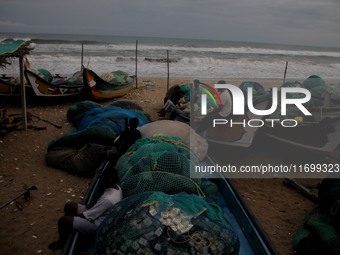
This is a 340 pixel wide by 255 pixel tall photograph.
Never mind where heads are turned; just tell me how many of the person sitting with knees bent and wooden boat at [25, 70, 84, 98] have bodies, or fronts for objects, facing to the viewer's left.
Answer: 2

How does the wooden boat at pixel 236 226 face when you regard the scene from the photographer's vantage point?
facing away from the viewer

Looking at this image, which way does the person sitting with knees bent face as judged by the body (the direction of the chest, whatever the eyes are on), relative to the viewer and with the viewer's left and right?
facing to the left of the viewer

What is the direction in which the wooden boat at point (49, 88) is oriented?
to the viewer's left

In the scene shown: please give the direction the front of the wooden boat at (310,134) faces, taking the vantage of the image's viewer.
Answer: facing away from the viewer and to the left of the viewer

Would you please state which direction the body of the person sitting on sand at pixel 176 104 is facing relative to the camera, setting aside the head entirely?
to the viewer's left
